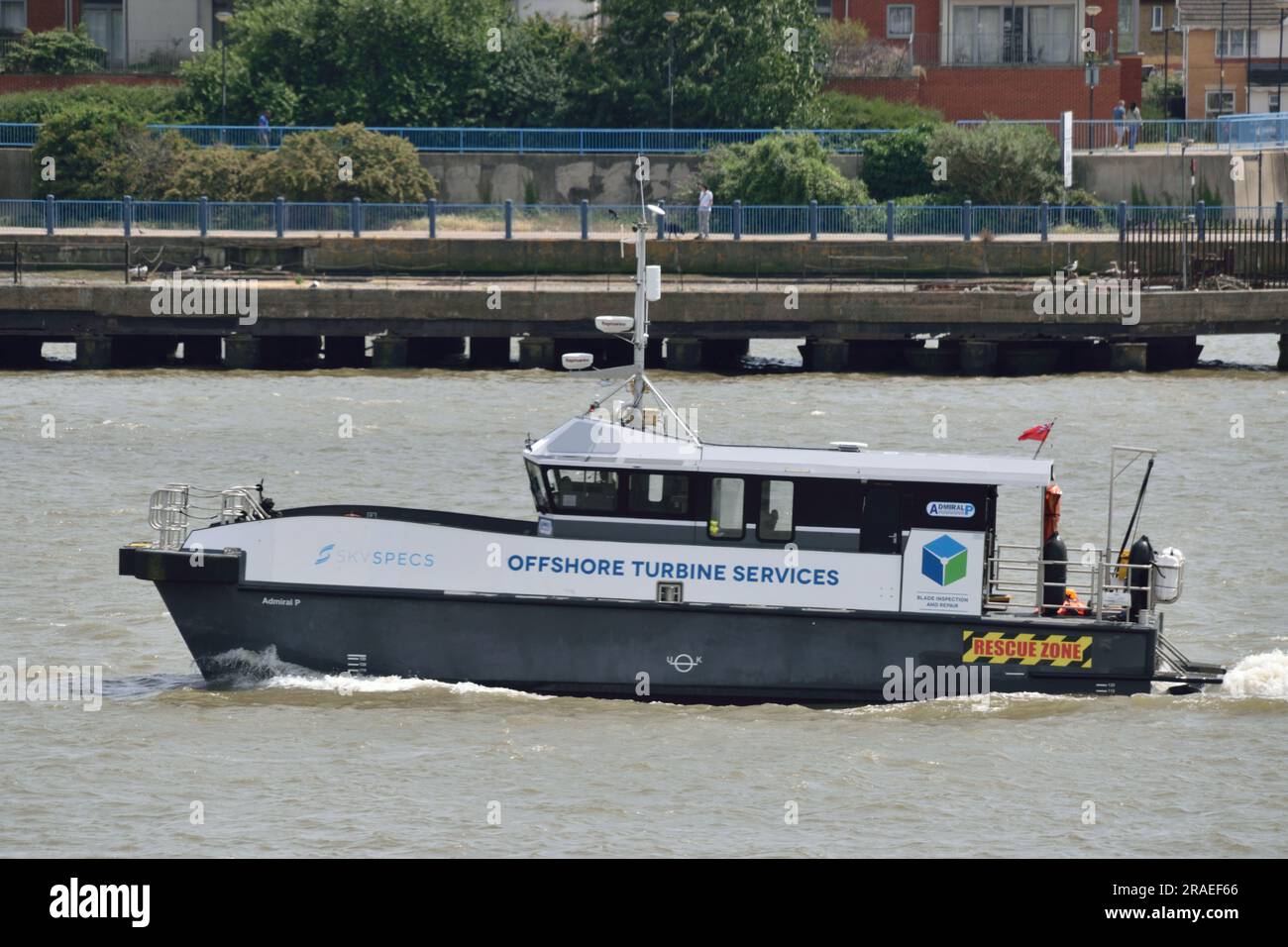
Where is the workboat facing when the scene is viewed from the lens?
facing to the left of the viewer

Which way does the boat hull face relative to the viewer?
to the viewer's left

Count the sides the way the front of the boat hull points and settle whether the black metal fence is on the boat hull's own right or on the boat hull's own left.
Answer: on the boat hull's own right

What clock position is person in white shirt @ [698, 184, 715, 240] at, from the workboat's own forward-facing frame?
The person in white shirt is roughly at 3 o'clock from the workboat.

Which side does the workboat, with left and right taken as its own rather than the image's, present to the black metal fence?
right

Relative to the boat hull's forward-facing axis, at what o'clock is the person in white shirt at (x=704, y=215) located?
The person in white shirt is roughly at 3 o'clock from the boat hull.
